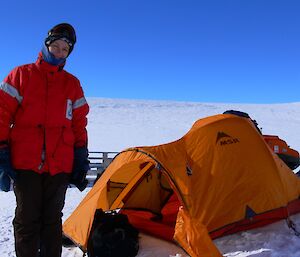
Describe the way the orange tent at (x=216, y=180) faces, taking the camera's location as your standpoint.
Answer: facing the viewer and to the left of the viewer

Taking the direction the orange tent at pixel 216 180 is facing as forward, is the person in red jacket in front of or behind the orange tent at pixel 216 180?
in front

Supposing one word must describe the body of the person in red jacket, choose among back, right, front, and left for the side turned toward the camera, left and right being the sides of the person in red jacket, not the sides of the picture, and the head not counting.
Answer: front

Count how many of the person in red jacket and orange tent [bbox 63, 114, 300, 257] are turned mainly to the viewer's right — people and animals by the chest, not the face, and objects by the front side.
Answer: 0

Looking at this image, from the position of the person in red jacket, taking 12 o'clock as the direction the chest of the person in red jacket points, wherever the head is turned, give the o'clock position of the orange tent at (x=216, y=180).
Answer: The orange tent is roughly at 8 o'clock from the person in red jacket.
